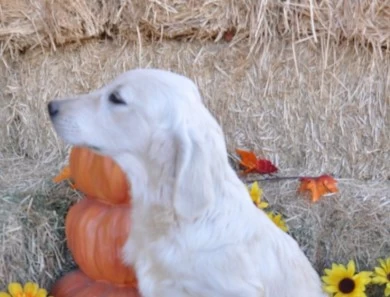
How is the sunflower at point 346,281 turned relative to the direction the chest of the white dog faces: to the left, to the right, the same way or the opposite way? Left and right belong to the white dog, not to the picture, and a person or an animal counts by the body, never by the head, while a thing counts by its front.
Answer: to the left

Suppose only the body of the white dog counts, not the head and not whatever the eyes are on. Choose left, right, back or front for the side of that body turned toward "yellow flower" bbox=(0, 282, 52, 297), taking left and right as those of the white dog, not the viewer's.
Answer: front

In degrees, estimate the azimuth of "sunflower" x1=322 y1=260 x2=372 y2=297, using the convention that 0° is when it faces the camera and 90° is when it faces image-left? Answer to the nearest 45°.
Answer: approximately 0°

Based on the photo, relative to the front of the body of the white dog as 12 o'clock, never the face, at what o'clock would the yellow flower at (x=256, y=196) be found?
The yellow flower is roughly at 4 o'clock from the white dog.

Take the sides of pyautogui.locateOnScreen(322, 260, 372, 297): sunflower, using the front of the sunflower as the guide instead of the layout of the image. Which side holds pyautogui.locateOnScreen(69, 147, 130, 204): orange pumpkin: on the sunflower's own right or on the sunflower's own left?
on the sunflower's own right

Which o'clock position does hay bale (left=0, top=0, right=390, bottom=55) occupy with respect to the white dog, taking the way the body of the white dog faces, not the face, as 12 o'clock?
The hay bale is roughly at 3 o'clock from the white dog.

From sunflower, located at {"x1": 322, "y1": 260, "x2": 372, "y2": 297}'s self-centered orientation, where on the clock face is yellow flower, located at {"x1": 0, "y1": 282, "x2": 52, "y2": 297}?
The yellow flower is roughly at 2 o'clock from the sunflower.
